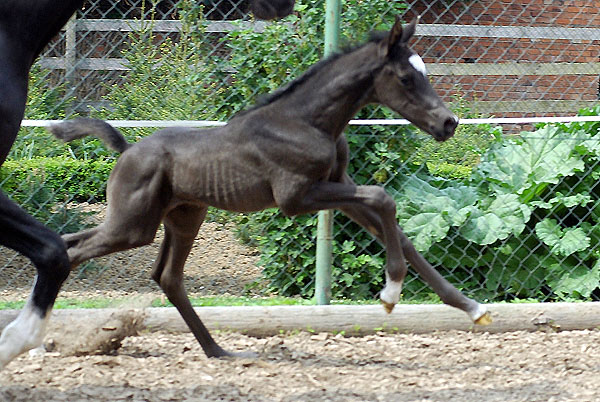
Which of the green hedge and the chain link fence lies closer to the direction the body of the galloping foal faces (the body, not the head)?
the chain link fence

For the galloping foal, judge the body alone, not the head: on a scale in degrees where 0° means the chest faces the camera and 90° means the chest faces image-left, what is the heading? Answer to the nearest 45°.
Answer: approximately 270°
